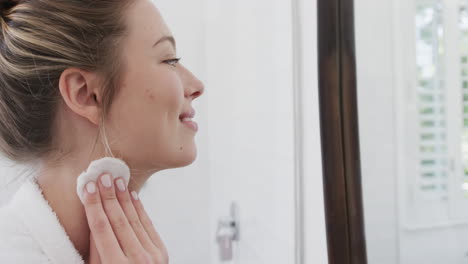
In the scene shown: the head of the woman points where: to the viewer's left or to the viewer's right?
to the viewer's right

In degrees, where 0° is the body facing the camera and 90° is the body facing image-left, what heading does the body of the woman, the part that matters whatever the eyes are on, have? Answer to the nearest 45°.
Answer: approximately 270°
